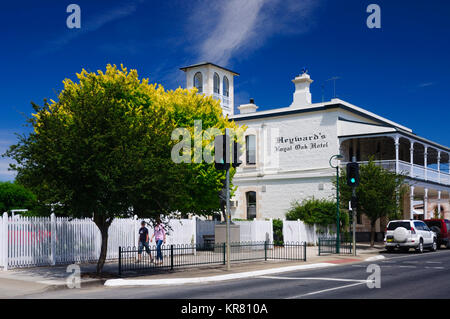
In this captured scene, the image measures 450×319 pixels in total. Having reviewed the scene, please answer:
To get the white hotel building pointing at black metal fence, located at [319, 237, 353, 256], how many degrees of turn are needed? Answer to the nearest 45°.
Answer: approximately 45° to its right

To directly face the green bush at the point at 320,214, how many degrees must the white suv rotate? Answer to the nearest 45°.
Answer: approximately 90° to its left

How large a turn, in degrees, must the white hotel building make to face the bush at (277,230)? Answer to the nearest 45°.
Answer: approximately 45° to its right

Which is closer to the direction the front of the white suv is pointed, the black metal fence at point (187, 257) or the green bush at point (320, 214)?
the green bush

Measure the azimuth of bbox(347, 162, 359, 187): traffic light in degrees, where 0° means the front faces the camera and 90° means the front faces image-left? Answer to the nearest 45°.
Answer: approximately 0°

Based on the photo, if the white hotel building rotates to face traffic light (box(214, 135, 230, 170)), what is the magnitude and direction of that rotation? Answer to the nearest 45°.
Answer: approximately 45° to its right

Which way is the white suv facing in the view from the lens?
facing away from the viewer and to the right of the viewer

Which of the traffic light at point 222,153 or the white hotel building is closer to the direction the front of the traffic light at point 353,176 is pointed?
the traffic light

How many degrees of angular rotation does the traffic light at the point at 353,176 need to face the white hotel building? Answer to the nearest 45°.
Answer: approximately 180°

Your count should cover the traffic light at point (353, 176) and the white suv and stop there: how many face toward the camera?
1

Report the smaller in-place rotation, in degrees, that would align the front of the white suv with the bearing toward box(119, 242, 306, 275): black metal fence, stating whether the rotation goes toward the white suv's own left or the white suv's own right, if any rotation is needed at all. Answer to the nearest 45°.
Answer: approximately 180°

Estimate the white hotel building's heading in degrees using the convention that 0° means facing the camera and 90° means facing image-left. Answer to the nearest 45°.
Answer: approximately 315°
